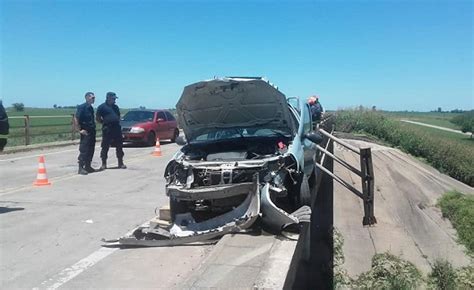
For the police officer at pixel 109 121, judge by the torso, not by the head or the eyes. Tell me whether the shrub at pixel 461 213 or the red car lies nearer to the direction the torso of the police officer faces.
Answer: the shrub

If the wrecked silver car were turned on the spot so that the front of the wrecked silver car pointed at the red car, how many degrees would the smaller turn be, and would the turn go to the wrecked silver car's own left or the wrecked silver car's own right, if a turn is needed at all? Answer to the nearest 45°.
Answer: approximately 180°

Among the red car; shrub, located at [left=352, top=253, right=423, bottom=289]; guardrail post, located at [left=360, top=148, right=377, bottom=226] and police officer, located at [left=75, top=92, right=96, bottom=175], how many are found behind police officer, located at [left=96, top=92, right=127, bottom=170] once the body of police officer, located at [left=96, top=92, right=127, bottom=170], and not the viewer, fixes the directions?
1

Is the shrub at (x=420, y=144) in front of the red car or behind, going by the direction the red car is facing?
behind

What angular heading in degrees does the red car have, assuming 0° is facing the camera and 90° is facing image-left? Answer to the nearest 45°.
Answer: approximately 45°

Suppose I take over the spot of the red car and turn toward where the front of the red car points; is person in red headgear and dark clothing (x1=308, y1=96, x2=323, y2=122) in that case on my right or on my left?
on my left

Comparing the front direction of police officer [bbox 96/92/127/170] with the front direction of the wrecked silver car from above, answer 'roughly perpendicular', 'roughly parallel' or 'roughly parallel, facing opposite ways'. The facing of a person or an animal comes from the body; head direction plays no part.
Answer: roughly parallel

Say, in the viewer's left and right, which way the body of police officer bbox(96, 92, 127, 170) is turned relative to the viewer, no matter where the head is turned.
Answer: facing the viewer

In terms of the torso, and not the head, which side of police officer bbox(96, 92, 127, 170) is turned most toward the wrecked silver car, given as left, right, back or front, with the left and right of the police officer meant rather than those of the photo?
front

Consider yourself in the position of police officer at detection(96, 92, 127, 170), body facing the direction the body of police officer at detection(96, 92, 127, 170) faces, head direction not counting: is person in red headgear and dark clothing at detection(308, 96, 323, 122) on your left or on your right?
on your left
